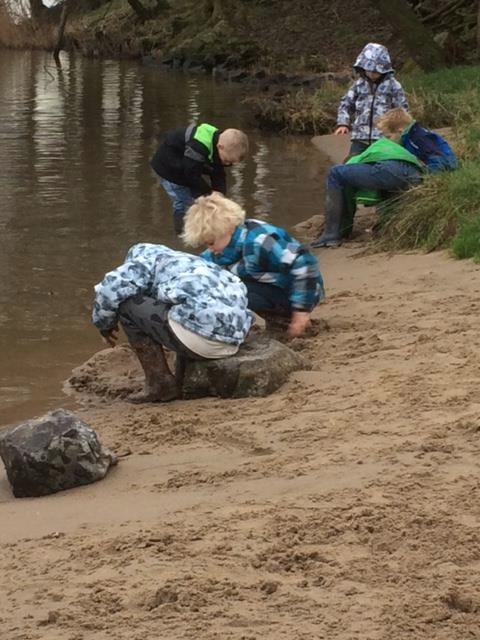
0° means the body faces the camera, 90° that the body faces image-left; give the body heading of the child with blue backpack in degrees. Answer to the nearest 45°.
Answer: approximately 90°

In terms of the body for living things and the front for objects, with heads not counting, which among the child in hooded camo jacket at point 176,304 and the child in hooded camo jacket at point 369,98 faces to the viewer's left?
the child in hooded camo jacket at point 176,304

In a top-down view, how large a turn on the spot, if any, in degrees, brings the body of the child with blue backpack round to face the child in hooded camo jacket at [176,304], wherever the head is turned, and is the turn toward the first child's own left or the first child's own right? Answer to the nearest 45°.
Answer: approximately 90° to the first child's own left

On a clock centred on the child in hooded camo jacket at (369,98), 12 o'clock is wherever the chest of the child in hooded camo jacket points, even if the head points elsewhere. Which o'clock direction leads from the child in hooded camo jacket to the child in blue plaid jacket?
The child in blue plaid jacket is roughly at 12 o'clock from the child in hooded camo jacket.

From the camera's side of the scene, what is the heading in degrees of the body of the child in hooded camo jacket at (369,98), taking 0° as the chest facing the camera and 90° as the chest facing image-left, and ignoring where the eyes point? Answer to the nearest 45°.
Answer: approximately 0°

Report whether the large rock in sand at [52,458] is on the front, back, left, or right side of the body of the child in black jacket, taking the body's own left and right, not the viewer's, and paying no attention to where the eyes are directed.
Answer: right

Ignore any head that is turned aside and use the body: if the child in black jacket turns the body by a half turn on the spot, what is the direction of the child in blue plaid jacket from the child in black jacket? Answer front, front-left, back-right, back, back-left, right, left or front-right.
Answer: left

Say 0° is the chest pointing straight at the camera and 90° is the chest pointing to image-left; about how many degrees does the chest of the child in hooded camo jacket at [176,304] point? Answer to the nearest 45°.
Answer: approximately 90°

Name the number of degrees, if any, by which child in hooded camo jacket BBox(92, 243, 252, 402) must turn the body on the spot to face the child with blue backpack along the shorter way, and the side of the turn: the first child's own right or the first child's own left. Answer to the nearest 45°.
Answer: approximately 135° to the first child's own right

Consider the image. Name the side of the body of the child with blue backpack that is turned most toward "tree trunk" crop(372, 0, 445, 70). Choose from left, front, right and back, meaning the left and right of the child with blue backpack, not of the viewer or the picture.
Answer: right

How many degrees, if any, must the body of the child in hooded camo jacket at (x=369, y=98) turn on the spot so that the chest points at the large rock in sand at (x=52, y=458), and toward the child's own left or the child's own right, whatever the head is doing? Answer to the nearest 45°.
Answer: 0° — they already face it
